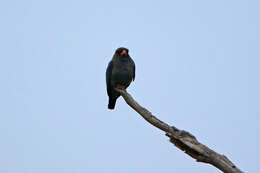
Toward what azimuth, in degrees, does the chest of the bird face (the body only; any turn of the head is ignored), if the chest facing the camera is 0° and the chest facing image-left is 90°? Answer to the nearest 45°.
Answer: approximately 315°
